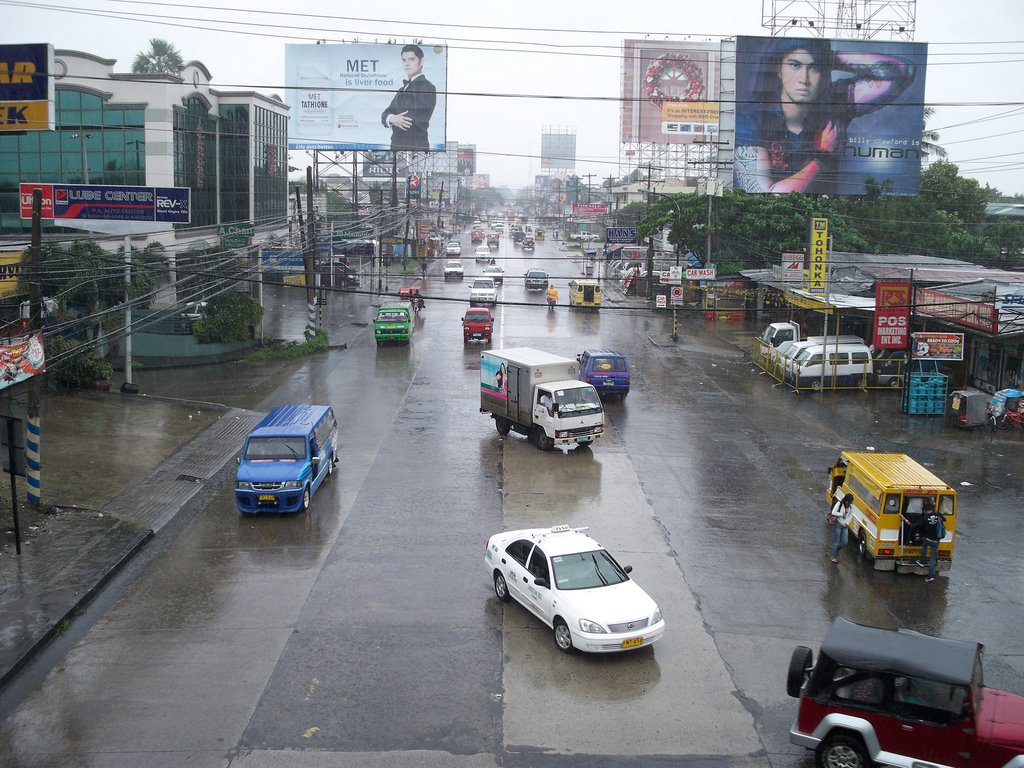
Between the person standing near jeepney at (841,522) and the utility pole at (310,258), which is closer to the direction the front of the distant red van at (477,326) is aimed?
the person standing near jeepney

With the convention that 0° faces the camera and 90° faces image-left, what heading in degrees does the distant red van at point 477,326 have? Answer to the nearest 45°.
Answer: approximately 0°

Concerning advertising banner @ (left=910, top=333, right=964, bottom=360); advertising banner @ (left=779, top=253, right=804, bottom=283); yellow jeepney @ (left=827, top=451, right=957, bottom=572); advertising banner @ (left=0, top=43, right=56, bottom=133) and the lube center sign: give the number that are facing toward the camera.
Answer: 4

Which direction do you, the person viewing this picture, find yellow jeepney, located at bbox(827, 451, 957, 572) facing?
facing away from the viewer and to the left of the viewer

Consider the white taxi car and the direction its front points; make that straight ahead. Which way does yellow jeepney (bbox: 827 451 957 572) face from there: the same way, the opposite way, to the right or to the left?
the opposite way

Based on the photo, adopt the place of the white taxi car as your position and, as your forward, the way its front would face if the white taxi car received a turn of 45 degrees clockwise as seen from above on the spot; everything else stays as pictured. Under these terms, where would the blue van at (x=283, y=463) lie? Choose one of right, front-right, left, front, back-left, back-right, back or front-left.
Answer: back-right

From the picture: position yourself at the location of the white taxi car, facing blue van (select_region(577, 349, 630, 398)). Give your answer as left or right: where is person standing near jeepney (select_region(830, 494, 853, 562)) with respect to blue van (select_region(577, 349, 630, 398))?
right

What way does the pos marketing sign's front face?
toward the camera

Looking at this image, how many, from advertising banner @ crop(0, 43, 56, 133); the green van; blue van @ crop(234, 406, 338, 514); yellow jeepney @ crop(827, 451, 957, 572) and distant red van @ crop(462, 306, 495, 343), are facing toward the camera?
4

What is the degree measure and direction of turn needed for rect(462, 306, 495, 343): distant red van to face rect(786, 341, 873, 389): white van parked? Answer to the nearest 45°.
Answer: approximately 45° to its left

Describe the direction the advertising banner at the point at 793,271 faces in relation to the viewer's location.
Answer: facing the viewer
